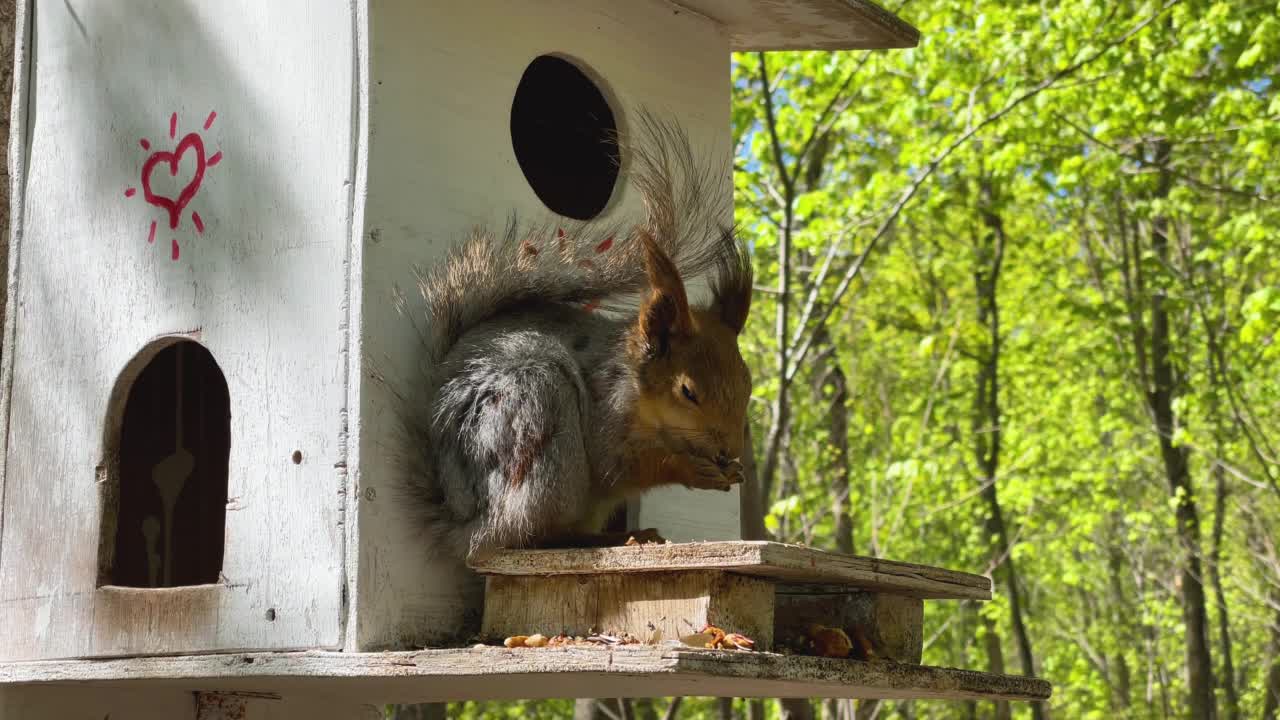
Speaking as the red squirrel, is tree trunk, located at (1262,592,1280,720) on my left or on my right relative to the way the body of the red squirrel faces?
on my left

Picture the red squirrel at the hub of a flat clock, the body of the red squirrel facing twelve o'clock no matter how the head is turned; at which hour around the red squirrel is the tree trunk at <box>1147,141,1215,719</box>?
The tree trunk is roughly at 10 o'clock from the red squirrel.

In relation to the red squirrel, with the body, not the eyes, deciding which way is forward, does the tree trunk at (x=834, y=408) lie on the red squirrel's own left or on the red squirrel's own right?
on the red squirrel's own left

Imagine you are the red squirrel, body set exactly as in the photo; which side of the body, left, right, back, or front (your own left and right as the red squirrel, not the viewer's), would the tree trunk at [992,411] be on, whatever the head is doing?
left

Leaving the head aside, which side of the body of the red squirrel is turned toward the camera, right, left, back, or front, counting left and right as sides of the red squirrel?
right

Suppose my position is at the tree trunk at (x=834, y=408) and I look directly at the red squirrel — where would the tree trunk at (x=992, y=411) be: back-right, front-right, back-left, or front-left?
back-left
